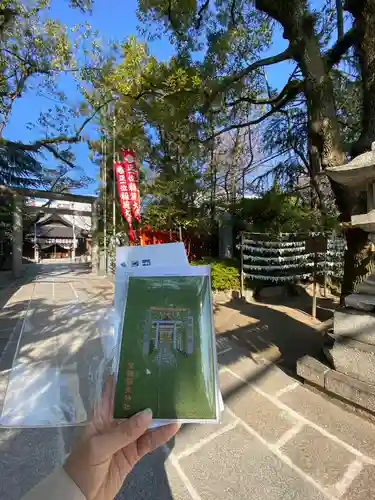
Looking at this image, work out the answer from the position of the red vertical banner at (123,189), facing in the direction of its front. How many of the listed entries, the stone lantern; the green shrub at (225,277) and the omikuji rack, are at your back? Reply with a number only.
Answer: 0

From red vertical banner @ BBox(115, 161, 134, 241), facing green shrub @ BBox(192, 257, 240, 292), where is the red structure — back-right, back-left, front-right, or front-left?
front-left

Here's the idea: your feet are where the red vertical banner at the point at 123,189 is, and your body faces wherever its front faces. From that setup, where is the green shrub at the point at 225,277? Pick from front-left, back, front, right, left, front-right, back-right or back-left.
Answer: front-left

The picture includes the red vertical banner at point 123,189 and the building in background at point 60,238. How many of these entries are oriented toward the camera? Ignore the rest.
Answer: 2

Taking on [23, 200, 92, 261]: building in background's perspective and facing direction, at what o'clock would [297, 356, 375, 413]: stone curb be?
The stone curb is roughly at 12 o'clock from the building in background.

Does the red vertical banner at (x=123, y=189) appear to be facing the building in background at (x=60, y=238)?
no

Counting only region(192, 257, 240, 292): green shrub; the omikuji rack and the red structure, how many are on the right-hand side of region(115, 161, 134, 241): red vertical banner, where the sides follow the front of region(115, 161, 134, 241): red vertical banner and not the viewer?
0

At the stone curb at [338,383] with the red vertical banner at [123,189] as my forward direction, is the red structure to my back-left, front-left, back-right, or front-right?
front-right

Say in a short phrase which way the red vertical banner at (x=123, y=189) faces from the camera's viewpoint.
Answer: facing the viewer

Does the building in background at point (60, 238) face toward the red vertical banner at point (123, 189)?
yes

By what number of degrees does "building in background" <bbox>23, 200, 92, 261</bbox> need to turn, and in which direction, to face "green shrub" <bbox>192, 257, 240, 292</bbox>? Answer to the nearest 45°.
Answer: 0° — it already faces it

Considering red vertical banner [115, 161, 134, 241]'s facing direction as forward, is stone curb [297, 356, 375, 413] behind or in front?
in front

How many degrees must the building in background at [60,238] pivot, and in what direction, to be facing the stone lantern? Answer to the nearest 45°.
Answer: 0° — it already faces it

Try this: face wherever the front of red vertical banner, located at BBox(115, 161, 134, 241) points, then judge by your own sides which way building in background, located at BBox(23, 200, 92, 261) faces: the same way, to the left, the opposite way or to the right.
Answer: the same way

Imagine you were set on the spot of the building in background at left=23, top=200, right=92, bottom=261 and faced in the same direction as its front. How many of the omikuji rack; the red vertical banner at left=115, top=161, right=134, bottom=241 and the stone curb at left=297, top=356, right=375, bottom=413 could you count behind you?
0

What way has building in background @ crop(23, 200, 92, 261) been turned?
toward the camera
